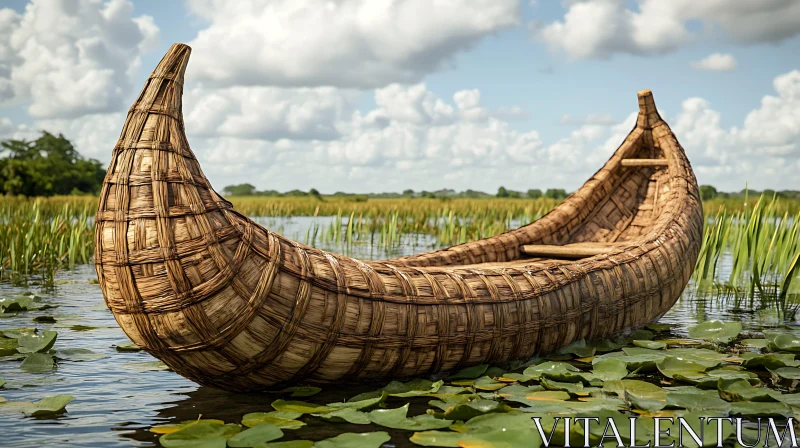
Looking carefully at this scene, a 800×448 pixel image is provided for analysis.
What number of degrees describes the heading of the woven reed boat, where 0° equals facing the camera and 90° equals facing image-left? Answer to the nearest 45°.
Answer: approximately 45°

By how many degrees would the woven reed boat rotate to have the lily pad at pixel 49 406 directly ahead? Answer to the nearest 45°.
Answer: approximately 45° to its right

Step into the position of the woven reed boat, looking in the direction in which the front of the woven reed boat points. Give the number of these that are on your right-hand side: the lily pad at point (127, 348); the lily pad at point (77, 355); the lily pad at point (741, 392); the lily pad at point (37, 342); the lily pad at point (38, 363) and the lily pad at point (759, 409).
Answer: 4

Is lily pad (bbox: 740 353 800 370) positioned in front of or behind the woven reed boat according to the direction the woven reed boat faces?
behind

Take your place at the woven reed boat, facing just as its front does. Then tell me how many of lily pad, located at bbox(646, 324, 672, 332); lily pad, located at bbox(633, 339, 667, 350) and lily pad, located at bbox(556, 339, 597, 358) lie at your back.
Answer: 3

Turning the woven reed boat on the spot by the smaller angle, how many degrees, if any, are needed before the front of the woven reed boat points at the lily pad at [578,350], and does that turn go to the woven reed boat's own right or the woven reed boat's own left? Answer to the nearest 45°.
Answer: approximately 180°

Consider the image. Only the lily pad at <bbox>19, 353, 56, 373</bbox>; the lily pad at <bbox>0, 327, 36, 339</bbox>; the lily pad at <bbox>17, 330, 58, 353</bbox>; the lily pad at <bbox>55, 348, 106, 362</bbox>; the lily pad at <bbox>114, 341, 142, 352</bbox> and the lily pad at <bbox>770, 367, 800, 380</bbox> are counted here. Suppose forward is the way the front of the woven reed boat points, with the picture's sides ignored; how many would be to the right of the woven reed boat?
5
